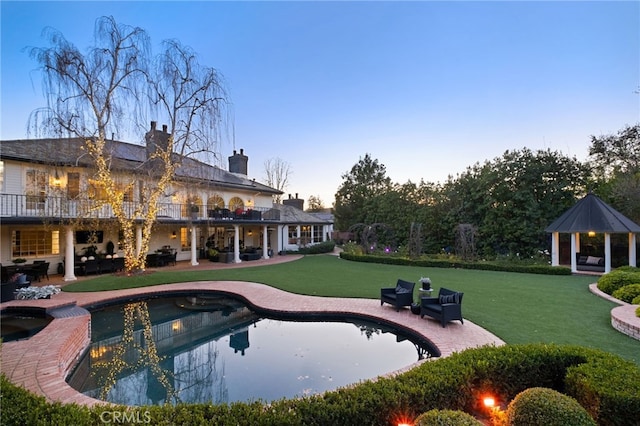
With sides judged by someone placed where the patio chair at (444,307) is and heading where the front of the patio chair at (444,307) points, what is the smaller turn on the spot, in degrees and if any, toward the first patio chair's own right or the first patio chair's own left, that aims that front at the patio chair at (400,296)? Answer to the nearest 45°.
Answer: approximately 90° to the first patio chair's own right

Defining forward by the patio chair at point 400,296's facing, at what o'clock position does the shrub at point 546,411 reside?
The shrub is roughly at 10 o'clock from the patio chair.

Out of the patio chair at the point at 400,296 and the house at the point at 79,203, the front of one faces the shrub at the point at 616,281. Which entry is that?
the house

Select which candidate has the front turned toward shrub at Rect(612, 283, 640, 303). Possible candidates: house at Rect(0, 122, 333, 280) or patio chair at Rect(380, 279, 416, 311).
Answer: the house

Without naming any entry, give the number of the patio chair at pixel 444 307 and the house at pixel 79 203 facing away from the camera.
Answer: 0

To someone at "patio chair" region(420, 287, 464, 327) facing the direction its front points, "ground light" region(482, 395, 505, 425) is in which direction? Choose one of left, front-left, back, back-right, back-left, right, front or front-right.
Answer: front-left

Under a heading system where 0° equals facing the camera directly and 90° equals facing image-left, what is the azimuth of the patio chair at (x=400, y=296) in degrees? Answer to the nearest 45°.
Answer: approximately 45°

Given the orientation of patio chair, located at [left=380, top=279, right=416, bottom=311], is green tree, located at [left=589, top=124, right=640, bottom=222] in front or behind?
behind

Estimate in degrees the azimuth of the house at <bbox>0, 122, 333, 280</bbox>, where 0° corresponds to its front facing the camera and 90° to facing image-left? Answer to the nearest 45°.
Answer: approximately 315°

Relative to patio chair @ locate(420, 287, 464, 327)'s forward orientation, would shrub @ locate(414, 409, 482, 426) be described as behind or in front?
in front

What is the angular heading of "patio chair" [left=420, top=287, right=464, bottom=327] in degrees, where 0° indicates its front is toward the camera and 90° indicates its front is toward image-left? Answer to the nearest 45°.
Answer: approximately 45°

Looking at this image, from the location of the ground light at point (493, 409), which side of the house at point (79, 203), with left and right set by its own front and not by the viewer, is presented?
front

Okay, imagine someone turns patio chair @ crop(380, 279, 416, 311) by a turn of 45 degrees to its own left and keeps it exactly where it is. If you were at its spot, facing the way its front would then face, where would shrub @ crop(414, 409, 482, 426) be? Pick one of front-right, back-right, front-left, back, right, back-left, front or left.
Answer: front

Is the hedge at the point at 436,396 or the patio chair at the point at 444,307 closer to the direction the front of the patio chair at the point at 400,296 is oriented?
the hedge
